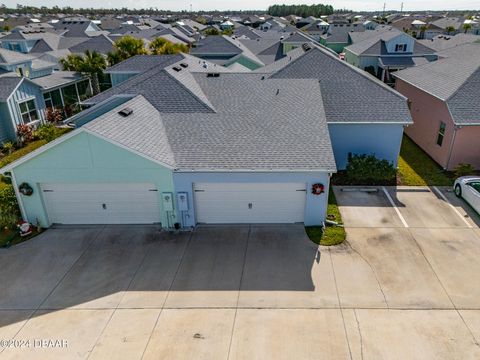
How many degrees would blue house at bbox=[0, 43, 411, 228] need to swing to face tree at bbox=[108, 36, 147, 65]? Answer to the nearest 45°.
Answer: approximately 180°

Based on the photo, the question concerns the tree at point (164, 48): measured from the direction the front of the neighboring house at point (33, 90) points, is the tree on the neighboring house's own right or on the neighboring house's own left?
on the neighboring house's own left

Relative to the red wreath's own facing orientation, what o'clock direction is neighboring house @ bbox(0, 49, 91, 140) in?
The neighboring house is roughly at 4 o'clock from the red wreath.

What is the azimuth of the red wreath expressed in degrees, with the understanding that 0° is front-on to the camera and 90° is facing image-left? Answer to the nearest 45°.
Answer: approximately 0°

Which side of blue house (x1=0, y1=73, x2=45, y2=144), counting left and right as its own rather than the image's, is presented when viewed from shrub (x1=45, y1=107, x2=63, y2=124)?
left

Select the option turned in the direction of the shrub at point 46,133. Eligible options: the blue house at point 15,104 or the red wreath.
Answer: the blue house

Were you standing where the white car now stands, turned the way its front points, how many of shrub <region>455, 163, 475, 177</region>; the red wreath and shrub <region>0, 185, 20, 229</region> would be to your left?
2

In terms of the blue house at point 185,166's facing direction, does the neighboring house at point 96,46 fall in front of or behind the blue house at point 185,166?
behind
